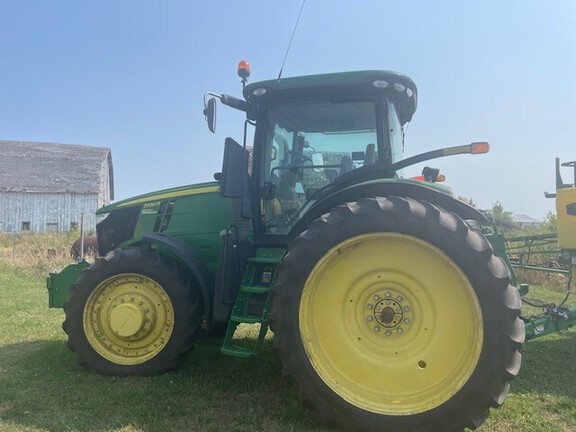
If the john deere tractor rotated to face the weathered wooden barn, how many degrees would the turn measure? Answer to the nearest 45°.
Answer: approximately 45° to its right

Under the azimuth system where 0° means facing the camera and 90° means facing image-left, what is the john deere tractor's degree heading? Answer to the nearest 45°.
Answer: approximately 90°
